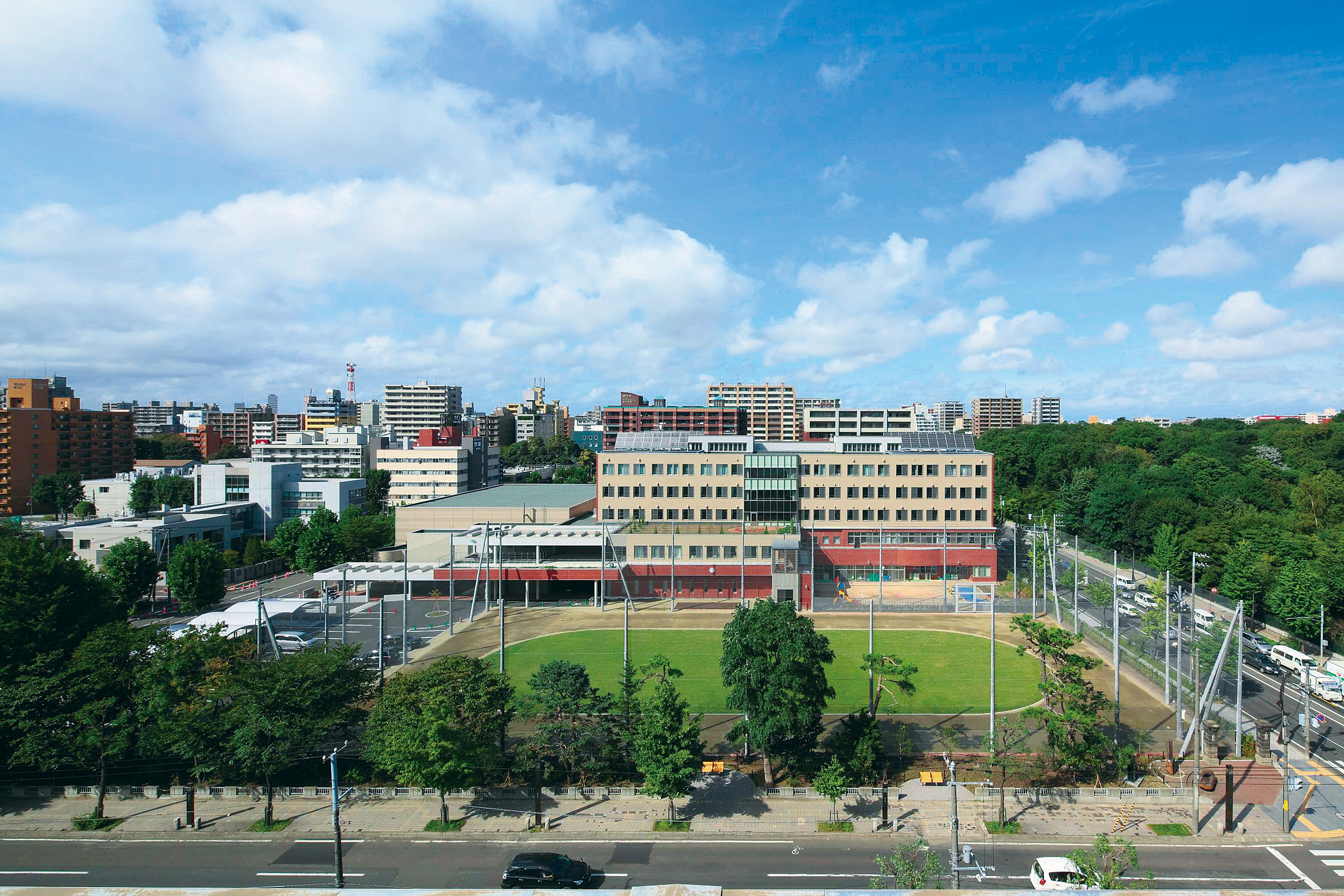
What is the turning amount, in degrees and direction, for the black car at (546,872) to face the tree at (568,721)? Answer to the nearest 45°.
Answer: approximately 90° to its left

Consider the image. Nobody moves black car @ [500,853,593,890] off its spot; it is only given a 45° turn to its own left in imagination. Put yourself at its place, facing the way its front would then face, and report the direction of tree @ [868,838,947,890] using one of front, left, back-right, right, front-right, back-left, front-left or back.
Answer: right

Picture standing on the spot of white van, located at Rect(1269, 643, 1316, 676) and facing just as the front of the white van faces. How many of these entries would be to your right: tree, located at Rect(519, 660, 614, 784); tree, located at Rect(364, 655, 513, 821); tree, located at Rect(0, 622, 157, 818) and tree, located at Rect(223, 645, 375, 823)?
4

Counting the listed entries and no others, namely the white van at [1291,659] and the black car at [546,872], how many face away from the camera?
0

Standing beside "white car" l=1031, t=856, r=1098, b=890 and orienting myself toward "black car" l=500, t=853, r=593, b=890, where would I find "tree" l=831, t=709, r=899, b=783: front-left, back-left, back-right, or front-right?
front-right

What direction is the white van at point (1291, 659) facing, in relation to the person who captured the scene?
facing the viewer and to the right of the viewer

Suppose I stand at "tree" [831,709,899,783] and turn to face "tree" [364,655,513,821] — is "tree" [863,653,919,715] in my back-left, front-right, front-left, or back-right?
back-right

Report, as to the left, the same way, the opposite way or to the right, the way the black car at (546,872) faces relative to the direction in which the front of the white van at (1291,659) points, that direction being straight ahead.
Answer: to the left

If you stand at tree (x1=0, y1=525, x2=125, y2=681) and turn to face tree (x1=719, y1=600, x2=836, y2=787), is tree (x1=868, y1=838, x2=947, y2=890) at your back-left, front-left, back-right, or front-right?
front-right

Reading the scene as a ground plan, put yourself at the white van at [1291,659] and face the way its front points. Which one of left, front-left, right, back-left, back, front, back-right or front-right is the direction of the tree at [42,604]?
right

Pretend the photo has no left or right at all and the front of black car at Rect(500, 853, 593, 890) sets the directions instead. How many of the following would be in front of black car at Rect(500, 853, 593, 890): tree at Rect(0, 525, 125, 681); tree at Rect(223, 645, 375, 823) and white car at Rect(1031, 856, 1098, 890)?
1

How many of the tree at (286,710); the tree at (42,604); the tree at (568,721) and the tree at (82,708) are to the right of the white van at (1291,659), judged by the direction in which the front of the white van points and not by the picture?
4

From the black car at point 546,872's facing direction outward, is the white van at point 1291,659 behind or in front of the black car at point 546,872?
in front

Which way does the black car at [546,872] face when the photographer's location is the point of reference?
facing to the right of the viewer
